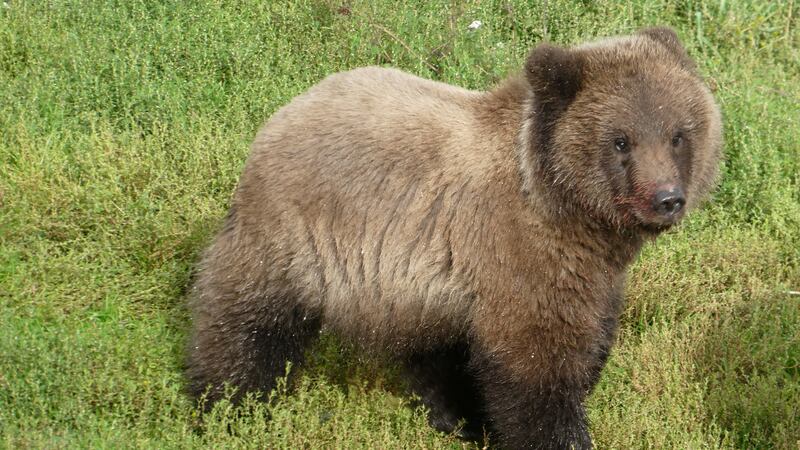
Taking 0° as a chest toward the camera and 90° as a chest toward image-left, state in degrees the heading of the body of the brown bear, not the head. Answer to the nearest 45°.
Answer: approximately 315°
